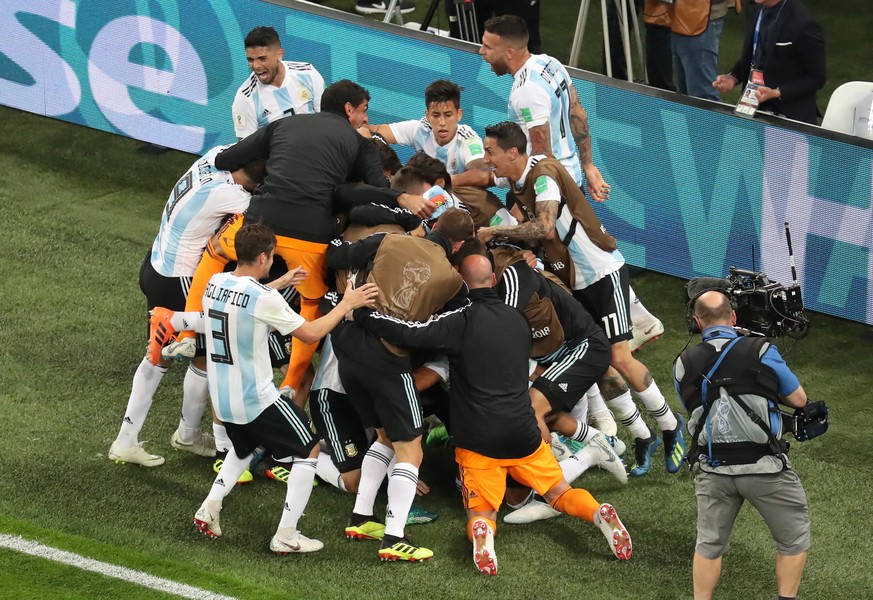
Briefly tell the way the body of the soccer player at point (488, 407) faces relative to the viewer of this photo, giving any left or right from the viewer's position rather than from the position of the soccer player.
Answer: facing away from the viewer

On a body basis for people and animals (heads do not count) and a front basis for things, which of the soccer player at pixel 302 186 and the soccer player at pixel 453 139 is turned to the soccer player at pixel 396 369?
the soccer player at pixel 453 139

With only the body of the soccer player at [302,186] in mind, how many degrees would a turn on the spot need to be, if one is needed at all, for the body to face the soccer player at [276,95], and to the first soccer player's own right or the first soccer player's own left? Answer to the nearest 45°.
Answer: approximately 45° to the first soccer player's own left

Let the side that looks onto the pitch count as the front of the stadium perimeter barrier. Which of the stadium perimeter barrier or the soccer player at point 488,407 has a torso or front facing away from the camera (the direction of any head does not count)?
the soccer player

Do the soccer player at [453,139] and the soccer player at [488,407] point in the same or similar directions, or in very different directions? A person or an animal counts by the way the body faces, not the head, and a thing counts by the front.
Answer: very different directions

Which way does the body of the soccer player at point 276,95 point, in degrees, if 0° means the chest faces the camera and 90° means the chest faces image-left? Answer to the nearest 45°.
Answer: approximately 0°

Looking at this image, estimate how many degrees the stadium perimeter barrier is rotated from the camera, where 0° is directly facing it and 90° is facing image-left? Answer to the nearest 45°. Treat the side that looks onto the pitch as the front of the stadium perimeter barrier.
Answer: approximately 45°

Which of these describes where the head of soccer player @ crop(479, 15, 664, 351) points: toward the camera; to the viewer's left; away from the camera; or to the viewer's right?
to the viewer's left

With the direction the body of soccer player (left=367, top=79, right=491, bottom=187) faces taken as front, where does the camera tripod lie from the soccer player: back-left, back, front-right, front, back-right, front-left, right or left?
back

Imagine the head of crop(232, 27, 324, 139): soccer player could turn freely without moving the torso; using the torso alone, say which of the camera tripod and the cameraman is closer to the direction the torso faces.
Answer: the cameraman
